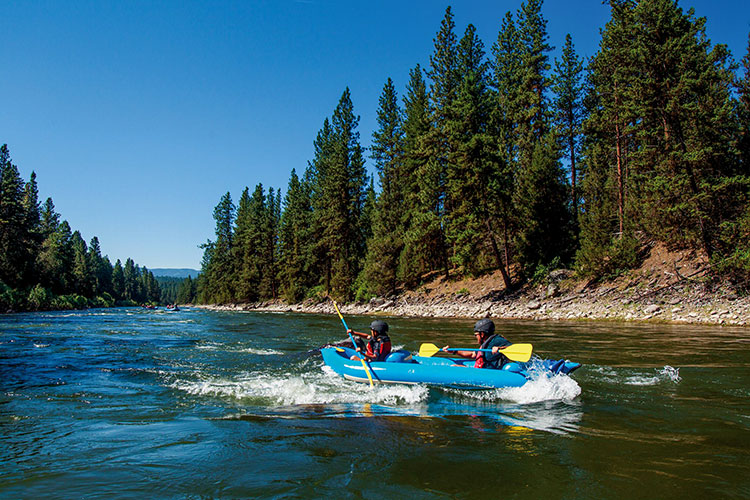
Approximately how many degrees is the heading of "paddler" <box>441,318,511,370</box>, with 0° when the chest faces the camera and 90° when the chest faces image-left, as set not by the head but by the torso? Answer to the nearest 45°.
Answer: approximately 90°

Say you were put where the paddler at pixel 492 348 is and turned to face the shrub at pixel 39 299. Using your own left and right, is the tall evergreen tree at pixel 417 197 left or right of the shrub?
right

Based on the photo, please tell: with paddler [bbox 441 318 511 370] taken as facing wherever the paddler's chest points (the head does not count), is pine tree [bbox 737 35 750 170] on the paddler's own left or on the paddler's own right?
on the paddler's own right

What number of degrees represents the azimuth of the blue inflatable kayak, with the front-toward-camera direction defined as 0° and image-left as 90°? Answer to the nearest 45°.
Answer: approximately 90°

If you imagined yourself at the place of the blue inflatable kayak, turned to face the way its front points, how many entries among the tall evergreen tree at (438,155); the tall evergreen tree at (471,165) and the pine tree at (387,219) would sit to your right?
3

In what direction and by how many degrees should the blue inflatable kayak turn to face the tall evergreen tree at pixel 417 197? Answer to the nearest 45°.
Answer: approximately 90° to its right
